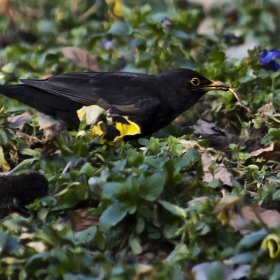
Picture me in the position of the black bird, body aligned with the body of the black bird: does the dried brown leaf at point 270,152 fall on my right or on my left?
on my right

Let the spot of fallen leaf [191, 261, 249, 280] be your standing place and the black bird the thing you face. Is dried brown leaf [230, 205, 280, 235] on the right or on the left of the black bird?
right

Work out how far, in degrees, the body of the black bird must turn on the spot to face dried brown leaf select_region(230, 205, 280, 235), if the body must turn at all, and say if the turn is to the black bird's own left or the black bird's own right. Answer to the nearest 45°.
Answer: approximately 90° to the black bird's own right

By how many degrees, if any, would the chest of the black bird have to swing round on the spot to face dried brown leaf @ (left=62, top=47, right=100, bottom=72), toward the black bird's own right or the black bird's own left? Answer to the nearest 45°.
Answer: approximately 90° to the black bird's own left

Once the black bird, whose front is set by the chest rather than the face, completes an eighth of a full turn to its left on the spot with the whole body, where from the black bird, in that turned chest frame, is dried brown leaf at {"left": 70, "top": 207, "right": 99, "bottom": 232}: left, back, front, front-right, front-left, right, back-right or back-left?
back-right

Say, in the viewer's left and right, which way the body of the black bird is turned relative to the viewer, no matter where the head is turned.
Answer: facing to the right of the viewer

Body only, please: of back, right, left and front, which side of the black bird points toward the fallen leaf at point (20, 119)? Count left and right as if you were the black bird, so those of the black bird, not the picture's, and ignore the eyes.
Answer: back

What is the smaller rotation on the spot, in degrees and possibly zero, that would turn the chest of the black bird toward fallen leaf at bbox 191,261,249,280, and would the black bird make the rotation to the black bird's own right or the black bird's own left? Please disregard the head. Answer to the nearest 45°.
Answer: approximately 90° to the black bird's own right

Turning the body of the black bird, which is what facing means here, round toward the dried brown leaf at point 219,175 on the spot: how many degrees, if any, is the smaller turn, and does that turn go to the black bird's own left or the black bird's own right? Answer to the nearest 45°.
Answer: approximately 90° to the black bird's own right

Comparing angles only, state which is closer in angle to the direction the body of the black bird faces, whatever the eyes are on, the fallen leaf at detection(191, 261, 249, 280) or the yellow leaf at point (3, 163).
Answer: the fallen leaf

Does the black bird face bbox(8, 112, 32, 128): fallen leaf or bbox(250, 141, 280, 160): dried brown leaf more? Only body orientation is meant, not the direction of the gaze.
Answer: the dried brown leaf

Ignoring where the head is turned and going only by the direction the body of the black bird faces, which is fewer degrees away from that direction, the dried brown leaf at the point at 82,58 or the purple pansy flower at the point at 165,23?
the purple pansy flower

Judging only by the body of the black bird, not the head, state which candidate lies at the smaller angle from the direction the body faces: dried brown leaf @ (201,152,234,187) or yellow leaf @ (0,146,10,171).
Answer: the dried brown leaf

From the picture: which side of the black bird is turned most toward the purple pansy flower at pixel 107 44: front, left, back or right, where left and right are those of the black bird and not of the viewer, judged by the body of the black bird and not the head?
left

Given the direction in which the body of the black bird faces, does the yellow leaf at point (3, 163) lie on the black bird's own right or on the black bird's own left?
on the black bird's own right
